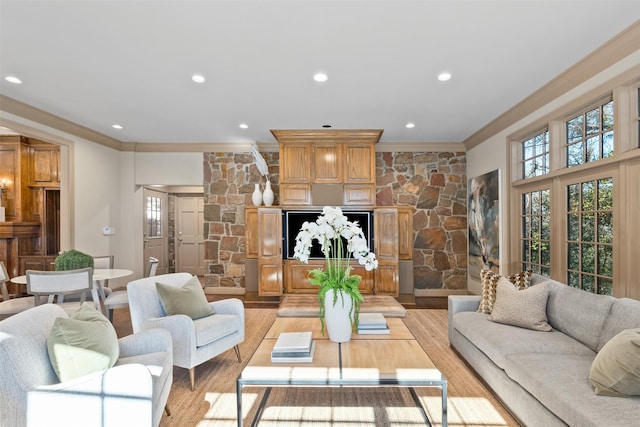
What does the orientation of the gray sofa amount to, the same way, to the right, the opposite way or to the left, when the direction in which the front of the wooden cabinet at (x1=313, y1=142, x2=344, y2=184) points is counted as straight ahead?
to the right

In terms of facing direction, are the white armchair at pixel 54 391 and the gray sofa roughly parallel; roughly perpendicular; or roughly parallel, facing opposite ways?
roughly parallel, facing opposite ways

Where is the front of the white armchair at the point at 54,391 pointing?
to the viewer's right

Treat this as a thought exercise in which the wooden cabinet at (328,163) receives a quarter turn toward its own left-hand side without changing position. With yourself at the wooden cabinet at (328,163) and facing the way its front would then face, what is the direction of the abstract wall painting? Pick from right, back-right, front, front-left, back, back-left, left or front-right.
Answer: front

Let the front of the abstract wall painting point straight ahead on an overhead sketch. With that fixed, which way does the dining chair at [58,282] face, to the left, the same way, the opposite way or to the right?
to the right

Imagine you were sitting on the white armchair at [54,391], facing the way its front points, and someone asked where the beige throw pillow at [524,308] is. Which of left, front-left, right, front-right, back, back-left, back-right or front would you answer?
front

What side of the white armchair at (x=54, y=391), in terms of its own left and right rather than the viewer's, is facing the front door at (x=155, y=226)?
left

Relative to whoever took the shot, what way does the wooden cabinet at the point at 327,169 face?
facing the viewer

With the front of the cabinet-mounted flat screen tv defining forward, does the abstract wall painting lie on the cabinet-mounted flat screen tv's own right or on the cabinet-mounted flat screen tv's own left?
on the cabinet-mounted flat screen tv's own left

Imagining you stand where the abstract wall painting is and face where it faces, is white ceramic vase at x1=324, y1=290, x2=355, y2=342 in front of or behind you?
in front

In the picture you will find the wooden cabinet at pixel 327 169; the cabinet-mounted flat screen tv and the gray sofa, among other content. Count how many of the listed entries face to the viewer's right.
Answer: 0

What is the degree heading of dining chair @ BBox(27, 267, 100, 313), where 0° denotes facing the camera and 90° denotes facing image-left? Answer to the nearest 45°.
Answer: approximately 180°

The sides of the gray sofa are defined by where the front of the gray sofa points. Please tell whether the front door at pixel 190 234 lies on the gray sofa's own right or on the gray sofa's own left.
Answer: on the gray sofa's own right

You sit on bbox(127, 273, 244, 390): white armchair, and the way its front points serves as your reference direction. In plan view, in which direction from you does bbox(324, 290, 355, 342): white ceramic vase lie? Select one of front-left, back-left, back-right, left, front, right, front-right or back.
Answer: front

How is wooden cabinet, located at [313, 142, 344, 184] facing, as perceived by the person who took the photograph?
facing the viewer

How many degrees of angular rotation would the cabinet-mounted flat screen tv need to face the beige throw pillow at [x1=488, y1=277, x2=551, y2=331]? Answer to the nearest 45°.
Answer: approximately 45° to its left
